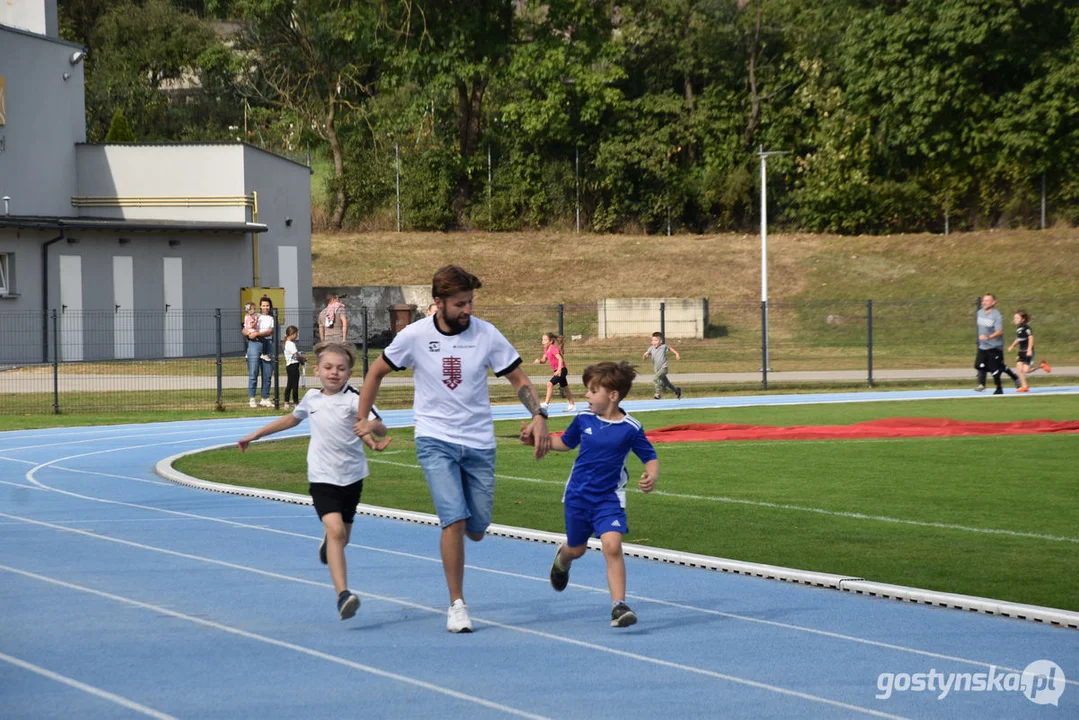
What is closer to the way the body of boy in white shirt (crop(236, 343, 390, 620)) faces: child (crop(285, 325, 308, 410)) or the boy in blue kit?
the boy in blue kit

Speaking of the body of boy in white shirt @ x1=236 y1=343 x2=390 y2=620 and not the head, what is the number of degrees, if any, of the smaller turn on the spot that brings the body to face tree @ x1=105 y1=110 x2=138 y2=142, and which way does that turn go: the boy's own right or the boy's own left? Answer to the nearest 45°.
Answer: approximately 180°

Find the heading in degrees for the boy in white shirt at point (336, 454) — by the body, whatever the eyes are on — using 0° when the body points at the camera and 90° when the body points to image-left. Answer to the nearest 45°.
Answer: approximately 0°

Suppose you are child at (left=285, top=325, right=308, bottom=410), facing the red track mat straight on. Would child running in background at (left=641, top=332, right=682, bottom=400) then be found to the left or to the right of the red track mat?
left

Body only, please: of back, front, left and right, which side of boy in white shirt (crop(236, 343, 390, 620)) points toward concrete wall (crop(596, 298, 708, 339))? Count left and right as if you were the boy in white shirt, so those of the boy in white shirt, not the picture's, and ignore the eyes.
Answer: back

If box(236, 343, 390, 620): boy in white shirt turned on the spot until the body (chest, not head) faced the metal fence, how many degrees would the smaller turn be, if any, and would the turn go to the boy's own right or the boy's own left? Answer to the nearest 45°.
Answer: approximately 180°

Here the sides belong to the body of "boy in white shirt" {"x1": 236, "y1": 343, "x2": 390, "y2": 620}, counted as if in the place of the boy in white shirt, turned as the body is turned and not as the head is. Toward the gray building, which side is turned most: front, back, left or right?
back

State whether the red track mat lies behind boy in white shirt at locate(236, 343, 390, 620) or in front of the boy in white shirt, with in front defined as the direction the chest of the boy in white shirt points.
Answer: behind

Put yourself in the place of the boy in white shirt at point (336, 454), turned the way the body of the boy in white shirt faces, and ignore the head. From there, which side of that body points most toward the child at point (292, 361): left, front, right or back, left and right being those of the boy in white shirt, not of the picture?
back

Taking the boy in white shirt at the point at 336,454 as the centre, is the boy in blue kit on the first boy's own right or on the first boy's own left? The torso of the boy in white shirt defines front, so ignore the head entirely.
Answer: on the first boy's own left

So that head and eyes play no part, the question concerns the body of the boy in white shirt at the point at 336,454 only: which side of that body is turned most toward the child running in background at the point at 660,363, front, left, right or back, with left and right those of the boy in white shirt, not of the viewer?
back
